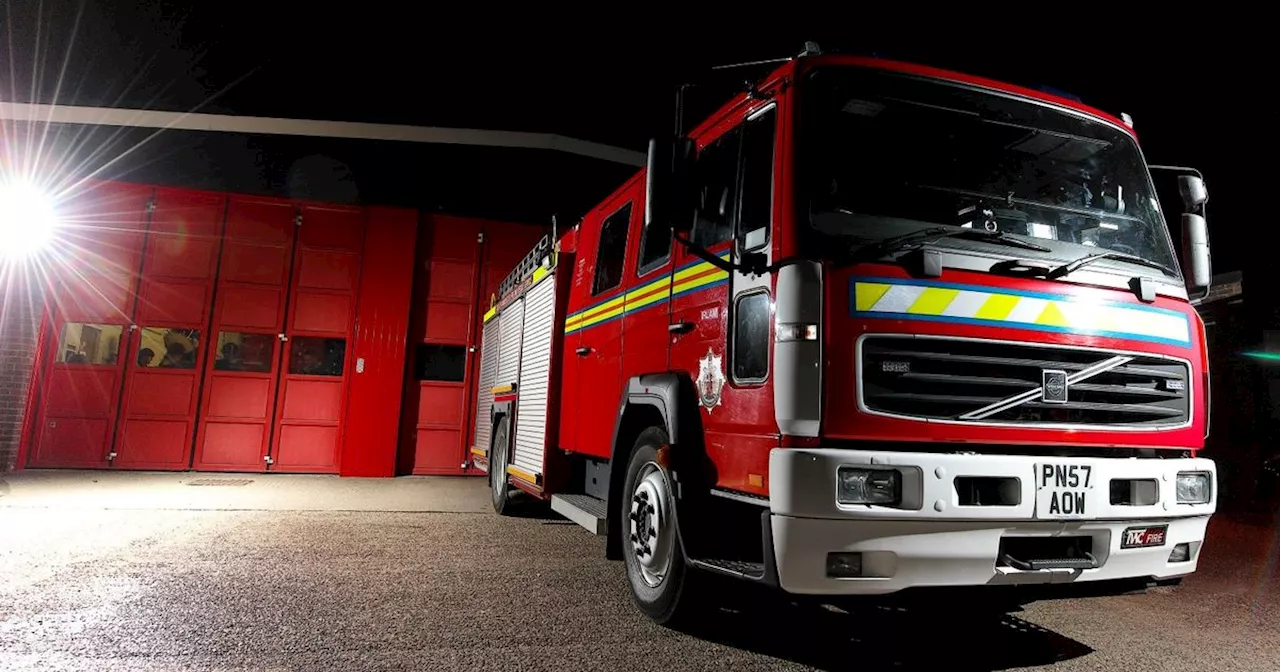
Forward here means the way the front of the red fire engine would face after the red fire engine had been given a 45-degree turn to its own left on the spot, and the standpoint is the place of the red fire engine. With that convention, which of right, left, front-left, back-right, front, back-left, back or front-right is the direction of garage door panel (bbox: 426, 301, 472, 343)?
back-left

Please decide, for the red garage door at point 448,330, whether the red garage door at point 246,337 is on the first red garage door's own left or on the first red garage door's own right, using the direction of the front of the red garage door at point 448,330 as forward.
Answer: on the first red garage door's own right

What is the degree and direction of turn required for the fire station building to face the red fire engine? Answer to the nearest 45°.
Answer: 0° — it already faces it

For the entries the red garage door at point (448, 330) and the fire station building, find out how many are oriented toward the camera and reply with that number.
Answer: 2

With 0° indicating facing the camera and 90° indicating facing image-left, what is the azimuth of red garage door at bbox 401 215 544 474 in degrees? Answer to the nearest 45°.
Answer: approximately 0°

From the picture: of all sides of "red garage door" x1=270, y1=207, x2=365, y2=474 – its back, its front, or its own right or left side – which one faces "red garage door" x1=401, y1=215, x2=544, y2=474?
left

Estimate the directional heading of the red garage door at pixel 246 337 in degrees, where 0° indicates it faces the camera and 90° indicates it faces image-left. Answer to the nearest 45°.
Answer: approximately 0°
